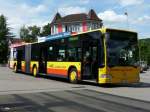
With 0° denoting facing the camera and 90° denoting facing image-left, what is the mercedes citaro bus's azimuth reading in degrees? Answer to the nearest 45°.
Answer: approximately 315°
